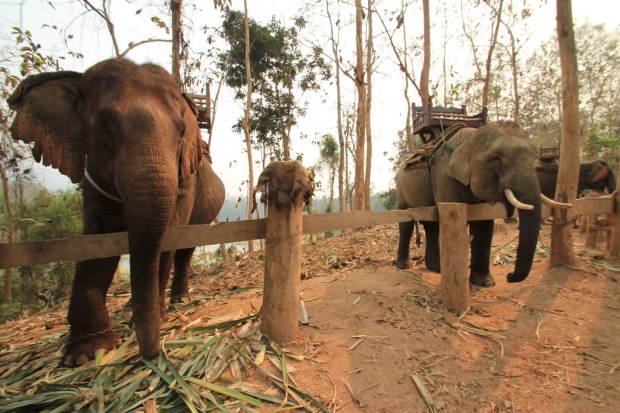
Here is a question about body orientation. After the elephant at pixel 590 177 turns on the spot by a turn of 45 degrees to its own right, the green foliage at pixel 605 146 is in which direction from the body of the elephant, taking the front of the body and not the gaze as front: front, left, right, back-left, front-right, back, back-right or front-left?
back-left

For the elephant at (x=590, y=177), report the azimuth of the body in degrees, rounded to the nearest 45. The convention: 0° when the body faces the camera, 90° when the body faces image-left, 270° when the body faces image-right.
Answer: approximately 270°

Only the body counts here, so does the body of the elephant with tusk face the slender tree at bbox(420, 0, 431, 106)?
no

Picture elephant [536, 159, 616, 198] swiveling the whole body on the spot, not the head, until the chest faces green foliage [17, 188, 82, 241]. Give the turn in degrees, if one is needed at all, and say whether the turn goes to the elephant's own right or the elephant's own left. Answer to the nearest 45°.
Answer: approximately 135° to the elephant's own right

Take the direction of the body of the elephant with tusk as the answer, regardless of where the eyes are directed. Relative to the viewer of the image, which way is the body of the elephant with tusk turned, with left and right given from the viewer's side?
facing the viewer and to the right of the viewer

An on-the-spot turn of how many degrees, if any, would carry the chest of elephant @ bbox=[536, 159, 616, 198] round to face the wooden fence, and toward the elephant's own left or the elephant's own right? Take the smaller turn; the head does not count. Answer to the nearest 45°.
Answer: approximately 90° to the elephant's own right

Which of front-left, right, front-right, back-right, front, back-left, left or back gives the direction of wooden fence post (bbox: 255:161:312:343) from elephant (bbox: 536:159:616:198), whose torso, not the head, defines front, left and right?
right

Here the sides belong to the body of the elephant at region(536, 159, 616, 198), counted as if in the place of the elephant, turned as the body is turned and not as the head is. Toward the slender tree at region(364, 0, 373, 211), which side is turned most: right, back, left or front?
back

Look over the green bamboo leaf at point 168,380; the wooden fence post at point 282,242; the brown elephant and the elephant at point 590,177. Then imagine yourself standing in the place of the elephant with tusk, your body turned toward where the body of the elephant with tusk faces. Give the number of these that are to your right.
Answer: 3

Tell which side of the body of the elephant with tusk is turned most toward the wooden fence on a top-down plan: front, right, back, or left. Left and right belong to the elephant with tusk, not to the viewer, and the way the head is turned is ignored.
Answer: right

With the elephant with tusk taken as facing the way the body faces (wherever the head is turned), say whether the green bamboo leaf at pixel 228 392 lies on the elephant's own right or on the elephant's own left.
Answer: on the elephant's own right

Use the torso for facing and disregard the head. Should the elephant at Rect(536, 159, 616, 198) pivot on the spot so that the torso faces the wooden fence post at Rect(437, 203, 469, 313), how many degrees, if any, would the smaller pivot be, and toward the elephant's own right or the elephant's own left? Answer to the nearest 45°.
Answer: approximately 90° to the elephant's own right

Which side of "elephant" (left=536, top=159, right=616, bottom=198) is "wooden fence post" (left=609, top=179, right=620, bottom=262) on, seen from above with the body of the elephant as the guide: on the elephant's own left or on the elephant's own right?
on the elephant's own right

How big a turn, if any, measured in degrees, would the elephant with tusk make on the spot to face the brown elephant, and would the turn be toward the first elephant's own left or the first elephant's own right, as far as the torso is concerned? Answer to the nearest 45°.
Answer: approximately 90° to the first elephant's own right

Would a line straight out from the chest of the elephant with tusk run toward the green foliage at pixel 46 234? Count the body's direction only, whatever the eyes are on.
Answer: no

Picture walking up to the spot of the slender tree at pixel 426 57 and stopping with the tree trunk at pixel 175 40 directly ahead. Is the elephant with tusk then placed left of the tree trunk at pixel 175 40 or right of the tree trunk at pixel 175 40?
left

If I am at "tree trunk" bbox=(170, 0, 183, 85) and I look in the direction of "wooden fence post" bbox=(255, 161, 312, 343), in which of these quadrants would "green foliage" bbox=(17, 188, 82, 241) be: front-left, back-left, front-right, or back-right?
back-right

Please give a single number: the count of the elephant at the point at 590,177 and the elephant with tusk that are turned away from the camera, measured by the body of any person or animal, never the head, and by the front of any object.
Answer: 0

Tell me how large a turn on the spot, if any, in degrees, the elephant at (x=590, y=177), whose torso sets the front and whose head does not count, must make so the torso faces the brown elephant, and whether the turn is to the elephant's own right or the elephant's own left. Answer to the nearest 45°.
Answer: approximately 90° to the elephant's own right
